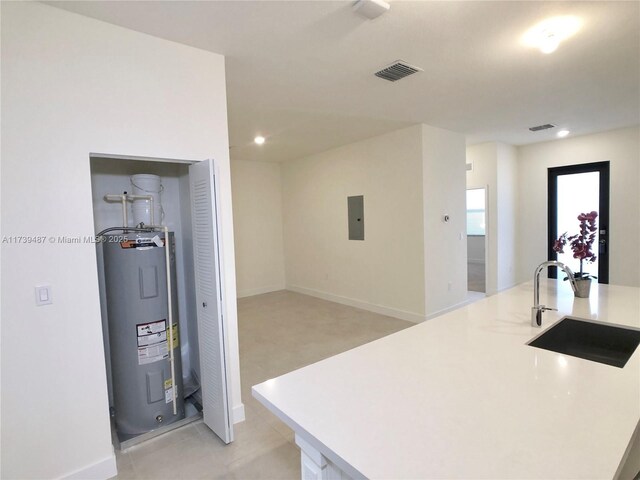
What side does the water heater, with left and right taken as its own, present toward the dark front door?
left

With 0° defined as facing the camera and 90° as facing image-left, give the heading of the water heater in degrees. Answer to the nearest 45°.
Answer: approximately 0°

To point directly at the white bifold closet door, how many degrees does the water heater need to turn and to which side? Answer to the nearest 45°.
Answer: approximately 45° to its left

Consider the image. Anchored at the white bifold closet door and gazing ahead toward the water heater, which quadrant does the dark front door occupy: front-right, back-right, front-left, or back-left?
back-right

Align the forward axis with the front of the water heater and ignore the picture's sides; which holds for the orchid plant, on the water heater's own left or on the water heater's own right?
on the water heater's own left

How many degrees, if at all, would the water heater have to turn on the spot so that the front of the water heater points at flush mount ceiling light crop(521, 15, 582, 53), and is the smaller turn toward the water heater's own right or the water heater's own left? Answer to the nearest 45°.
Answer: approximately 45° to the water heater's own left
